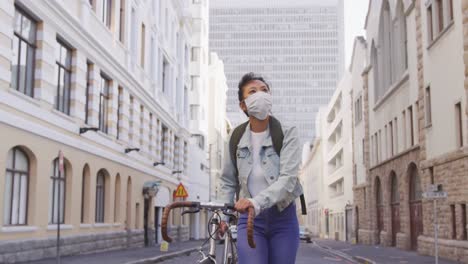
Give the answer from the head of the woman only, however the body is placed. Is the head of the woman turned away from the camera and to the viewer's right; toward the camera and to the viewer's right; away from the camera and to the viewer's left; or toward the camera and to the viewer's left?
toward the camera and to the viewer's right

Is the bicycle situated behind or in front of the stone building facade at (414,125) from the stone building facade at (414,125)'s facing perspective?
in front

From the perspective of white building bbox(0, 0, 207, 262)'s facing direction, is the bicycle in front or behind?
in front

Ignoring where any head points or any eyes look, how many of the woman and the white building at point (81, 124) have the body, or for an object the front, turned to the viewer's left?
0

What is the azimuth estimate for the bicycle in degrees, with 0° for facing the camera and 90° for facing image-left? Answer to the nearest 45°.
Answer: approximately 45°

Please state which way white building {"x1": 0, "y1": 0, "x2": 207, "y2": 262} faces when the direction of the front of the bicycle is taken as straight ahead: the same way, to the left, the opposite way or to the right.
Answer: to the left

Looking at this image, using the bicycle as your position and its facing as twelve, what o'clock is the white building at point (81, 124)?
The white building is roughly at 4 o'clock from the bicycle.

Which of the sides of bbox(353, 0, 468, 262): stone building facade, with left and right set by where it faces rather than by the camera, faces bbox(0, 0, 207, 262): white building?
front

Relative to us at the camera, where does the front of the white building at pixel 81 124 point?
facing the viewer and to the right of the viewer

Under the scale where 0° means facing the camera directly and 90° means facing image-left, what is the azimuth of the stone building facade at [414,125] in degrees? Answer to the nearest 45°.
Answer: approximately 45°
